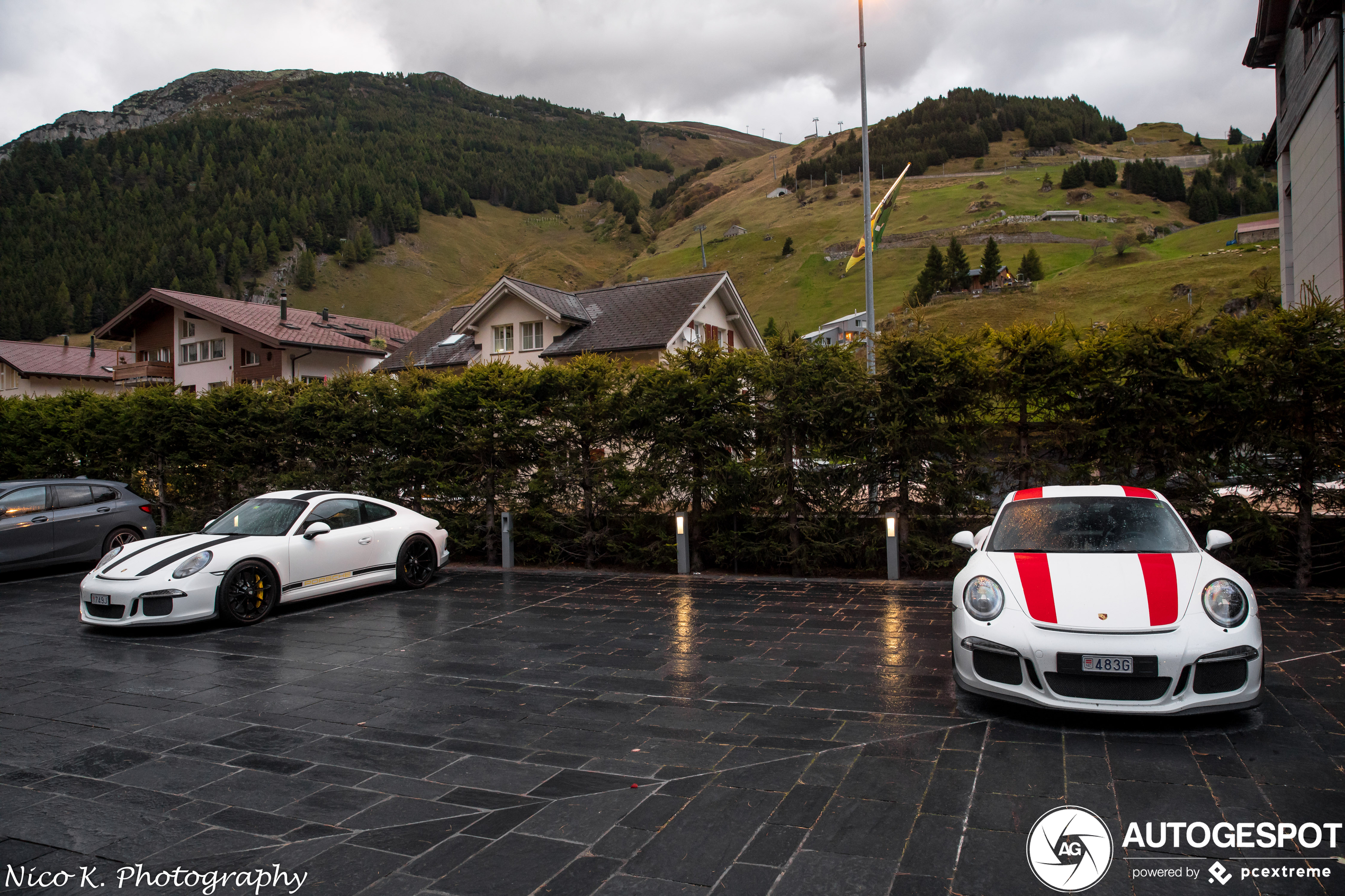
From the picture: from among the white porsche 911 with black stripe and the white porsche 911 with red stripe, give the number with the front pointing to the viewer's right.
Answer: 0

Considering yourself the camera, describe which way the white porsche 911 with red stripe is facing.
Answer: facing the viewer

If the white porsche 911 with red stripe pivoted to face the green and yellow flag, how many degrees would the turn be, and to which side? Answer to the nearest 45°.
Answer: approximately 180°

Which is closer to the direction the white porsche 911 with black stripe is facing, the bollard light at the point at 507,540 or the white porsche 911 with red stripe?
the white porsche 911 with red stripe

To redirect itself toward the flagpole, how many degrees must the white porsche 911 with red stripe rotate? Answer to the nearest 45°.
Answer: approximately 180°

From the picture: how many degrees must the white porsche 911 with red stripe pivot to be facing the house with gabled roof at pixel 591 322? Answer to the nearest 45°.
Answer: approximately 135° to its right

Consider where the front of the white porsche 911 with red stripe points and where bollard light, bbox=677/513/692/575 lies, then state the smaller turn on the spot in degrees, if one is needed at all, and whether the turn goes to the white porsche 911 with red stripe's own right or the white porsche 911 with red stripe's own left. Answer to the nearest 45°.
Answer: approximately 135° to the white porsche 911 with red stripe's own right

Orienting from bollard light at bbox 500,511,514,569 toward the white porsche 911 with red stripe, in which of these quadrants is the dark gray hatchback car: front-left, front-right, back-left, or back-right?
back-right

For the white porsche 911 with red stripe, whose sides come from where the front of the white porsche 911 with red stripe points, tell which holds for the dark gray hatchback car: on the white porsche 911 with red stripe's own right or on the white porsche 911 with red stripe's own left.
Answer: on the white porsche 911 with red stripe's own right

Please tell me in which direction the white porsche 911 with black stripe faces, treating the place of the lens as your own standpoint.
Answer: facing the viewer and to the left of the viewer

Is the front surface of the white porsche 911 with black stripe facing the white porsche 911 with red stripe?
no
